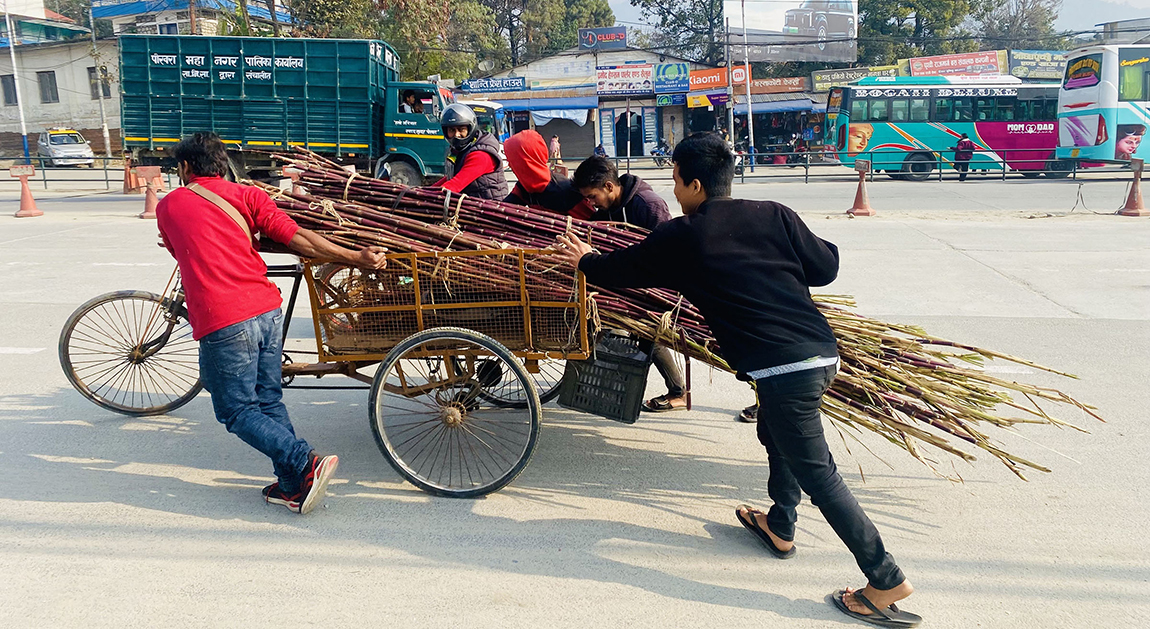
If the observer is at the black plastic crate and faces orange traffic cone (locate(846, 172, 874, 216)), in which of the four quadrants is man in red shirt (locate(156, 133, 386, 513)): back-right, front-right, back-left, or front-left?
back-left

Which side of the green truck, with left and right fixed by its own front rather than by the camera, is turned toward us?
right

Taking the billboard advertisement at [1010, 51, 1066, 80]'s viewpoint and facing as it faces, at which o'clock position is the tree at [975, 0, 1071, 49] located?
The tree is roughly at 6 o'clock from the billboard advertisement.

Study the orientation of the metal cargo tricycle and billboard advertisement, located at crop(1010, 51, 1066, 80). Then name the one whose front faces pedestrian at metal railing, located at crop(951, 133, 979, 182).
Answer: the billboard advertisement

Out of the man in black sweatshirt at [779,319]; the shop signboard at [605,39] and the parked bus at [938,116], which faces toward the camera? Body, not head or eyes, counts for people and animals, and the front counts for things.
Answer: the shop signboard

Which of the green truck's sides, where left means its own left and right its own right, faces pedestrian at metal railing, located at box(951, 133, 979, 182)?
front

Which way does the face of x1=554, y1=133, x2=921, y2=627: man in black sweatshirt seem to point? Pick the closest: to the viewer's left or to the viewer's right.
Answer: to the viewer's left

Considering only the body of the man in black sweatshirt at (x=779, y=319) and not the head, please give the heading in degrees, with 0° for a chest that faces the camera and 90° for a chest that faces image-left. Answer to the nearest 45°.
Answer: approximately 135°

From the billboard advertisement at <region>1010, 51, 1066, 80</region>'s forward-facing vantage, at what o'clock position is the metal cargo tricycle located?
The metal cargo tricycle is roughly at 12 o'clock from the billboard advertisement.

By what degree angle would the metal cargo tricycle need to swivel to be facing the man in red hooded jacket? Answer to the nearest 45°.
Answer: approximately 135° to its right

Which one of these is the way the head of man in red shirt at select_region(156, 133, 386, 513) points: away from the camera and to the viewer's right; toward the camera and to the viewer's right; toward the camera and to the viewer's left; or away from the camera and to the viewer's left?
away from the camera and to the viewer's left

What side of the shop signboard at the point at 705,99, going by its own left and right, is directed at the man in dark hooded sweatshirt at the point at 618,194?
front
